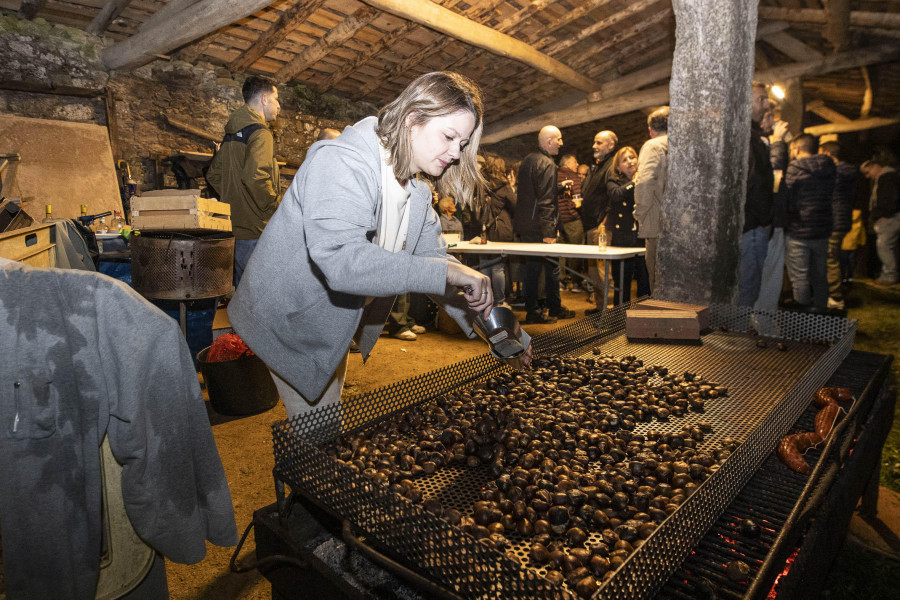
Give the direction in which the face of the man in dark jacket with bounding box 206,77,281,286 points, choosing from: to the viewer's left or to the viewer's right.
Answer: to the viewer's right

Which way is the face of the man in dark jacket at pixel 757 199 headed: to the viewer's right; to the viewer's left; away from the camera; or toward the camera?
to the viewer's right

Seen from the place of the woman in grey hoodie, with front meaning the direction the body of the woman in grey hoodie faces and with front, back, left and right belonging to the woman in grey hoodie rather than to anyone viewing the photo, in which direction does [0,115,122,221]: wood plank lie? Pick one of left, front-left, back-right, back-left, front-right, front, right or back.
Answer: back

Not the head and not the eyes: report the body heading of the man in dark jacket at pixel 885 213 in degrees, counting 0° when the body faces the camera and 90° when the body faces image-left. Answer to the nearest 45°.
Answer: approximately 90°

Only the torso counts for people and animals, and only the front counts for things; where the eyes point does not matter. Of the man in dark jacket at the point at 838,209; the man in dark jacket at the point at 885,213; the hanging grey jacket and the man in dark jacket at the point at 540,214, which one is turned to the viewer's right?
the man in dark jacket at the point at 540,214
